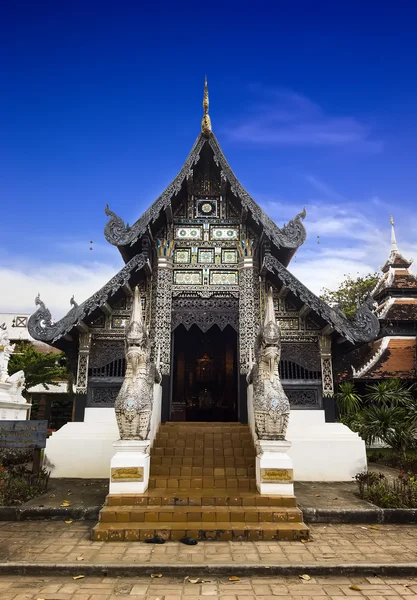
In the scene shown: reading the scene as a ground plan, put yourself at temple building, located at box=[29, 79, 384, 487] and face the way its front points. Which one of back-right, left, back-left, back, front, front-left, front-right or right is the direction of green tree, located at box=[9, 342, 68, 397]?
back-right

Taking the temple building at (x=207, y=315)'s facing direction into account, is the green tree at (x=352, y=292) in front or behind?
behind

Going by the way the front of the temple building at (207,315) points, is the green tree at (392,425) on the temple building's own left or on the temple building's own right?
on the temple building's own left

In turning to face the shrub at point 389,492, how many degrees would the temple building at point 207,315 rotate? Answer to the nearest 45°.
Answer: approximately 45° to its left

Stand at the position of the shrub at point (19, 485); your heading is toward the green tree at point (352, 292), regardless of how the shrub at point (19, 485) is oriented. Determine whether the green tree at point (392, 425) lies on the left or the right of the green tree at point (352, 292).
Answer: right

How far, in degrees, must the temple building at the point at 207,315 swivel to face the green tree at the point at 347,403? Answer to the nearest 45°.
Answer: approximately 135° to its left

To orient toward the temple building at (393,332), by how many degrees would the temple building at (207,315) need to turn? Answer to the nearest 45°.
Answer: approximately 135° to its left

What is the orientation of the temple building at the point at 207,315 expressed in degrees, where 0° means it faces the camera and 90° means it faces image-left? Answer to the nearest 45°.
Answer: approximately 0°
